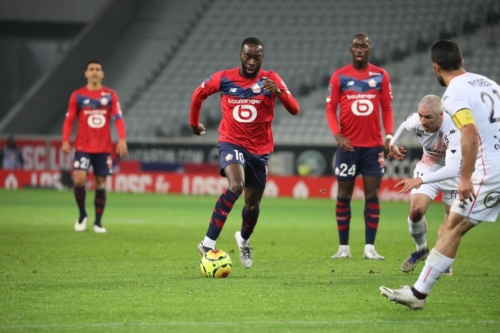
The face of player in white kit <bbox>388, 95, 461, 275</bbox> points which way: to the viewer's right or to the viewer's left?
to the viewer's left

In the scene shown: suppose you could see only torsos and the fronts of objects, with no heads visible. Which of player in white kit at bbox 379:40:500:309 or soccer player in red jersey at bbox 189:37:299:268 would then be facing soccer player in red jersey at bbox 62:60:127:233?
the player in white kit

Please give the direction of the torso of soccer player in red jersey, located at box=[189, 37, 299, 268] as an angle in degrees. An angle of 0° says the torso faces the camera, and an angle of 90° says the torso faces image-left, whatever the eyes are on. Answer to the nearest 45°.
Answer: approximately 0°

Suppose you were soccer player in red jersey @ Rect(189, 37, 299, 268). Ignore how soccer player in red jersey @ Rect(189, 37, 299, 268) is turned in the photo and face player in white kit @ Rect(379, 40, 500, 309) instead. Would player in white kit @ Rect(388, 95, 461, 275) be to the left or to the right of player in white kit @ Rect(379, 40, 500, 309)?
left

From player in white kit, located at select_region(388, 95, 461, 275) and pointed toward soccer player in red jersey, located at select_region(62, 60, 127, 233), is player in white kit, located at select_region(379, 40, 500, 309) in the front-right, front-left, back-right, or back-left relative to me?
back-left

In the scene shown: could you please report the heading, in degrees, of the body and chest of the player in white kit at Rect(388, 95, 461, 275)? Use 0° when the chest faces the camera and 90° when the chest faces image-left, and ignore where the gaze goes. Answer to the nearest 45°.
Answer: approximately 45°

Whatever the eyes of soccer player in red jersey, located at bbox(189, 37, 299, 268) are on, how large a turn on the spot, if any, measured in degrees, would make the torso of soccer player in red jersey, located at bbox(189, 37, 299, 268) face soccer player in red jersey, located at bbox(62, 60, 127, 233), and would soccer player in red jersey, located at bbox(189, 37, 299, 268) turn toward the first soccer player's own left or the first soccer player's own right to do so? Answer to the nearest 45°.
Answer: approximately 135° to the first soccer player's own right

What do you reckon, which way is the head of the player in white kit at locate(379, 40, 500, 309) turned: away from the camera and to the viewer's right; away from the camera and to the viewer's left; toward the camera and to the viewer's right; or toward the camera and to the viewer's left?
away from the camera and to the viewer's left
